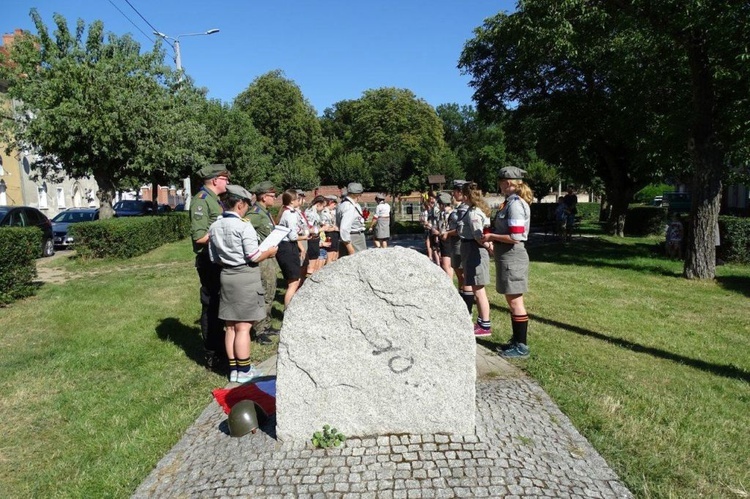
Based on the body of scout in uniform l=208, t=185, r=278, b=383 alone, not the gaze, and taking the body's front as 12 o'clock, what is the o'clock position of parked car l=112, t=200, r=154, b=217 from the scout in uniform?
The parked car is roughly at 10 o'clock from the scout in uniform.

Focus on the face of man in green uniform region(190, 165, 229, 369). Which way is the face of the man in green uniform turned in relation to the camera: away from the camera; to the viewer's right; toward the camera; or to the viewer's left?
to the viewer's right

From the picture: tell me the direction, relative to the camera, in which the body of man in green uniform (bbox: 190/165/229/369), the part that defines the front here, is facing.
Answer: to the viewer's right

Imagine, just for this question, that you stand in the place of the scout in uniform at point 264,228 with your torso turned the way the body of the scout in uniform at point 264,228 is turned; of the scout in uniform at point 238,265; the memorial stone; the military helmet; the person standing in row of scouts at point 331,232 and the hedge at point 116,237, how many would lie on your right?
3

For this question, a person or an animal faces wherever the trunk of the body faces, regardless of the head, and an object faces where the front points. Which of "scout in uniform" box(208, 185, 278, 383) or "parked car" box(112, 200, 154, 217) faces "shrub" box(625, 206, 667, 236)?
the scout in uniform

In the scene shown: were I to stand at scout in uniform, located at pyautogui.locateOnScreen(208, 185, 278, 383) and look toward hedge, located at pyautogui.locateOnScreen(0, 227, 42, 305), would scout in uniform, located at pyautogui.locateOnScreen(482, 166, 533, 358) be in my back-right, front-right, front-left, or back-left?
back-right

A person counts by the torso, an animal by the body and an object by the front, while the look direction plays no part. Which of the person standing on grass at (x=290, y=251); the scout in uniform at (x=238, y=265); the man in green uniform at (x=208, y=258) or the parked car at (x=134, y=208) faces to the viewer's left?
the parked car

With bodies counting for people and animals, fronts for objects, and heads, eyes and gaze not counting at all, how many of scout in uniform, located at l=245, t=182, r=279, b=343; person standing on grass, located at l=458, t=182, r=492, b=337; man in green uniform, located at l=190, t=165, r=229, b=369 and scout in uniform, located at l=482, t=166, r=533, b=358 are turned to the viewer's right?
2

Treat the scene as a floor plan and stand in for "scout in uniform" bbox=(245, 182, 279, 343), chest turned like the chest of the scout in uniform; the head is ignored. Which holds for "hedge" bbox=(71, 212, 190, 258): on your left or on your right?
on your left

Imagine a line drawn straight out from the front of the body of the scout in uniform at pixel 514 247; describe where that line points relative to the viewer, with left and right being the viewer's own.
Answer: facing to the left of the viewer

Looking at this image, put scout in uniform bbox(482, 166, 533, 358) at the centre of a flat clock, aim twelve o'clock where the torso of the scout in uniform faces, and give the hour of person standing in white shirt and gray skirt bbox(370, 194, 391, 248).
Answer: The person standing in white shirt and gray skirt is roughly at 2 o'clock from the scout in uniform.

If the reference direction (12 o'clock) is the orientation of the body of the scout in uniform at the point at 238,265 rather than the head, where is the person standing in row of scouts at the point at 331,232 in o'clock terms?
The person standing in row of scouts is roughly at 11 o'clock from the scout in uniform.

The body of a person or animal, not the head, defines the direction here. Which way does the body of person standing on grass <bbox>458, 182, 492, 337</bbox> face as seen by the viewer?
to the viewer's left

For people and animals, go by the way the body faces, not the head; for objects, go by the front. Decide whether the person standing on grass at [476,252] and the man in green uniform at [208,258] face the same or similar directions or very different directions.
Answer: very different directions

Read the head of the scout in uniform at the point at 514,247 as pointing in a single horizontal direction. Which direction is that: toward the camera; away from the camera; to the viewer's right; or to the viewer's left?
to the viewer's left

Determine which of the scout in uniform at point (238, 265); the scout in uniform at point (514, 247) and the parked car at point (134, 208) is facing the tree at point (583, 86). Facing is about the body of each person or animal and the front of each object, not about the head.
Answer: the scout in uniform at point (238, 265)

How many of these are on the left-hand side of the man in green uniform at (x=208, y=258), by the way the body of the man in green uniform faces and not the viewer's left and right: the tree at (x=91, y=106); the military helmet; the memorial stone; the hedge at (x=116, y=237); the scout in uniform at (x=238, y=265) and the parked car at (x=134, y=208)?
3
